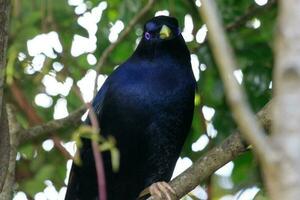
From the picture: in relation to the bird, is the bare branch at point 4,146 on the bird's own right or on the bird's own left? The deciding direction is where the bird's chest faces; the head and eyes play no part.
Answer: on the bird's own right
